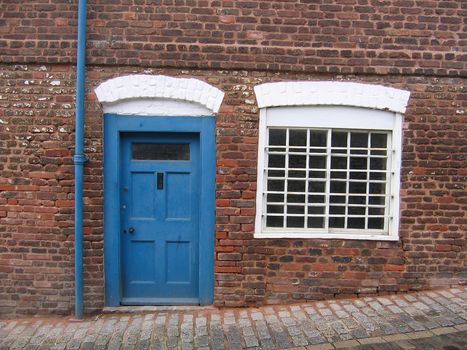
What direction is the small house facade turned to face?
toward the camera
